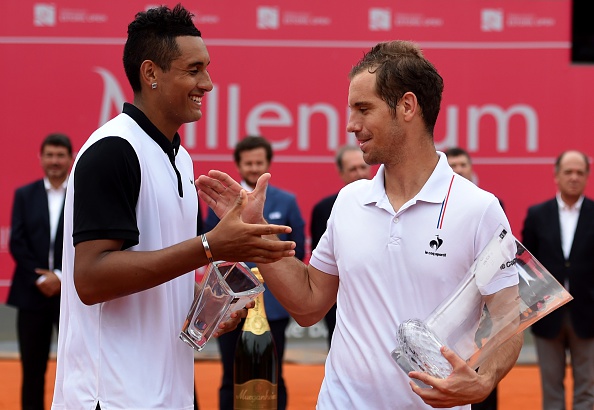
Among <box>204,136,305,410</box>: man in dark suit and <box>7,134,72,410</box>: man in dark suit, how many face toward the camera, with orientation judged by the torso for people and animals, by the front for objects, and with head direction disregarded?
2

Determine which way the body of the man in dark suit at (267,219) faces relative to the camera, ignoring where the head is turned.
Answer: toward the camera

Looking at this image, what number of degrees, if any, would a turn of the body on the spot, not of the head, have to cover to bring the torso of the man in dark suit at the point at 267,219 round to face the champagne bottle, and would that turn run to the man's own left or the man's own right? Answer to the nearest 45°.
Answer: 0° — they already face it

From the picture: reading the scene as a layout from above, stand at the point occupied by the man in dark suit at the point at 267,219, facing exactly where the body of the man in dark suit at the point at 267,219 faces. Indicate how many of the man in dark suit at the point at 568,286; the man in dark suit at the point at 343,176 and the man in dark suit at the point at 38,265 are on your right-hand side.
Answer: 1

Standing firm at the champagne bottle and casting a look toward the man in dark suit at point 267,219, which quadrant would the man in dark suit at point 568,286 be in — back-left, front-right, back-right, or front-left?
front-right

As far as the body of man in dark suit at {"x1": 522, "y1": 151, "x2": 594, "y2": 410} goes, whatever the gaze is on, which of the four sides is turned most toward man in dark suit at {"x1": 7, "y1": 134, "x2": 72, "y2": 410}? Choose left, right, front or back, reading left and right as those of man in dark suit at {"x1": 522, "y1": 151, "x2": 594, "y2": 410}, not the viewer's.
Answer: right

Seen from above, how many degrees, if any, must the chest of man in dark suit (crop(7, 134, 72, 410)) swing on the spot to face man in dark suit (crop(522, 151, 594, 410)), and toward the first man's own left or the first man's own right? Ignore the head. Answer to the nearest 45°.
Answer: approximately 90° to the first man's own left

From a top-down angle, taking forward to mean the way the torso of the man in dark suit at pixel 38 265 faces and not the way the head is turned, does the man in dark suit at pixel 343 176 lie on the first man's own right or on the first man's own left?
on the first man's own left

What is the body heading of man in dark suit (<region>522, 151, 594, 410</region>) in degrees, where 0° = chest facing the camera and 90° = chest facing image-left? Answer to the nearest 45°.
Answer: approximately 0°

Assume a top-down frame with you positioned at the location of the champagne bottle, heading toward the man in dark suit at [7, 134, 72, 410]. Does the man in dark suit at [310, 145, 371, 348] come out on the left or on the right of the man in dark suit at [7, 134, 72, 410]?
right

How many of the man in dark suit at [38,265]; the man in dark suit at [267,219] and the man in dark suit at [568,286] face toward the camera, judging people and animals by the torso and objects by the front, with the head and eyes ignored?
3
